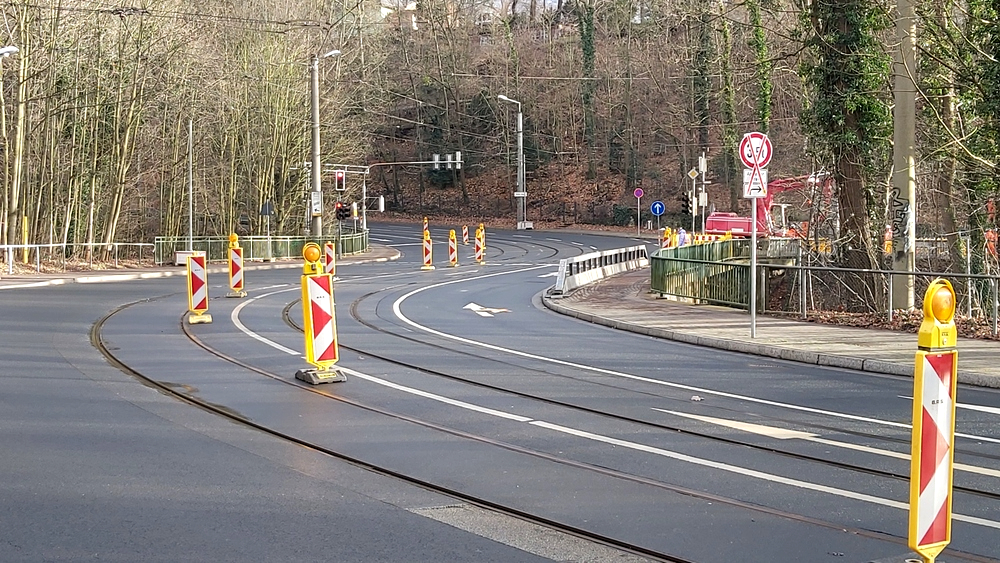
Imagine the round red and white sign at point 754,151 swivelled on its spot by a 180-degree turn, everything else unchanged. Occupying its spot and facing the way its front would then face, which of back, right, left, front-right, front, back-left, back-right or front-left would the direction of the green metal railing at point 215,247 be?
front-left

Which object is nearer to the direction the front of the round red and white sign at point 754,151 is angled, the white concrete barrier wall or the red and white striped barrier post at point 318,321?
the red and white striped barrier post

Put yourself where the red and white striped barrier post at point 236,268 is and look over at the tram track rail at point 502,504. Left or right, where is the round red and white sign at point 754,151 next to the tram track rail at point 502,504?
left

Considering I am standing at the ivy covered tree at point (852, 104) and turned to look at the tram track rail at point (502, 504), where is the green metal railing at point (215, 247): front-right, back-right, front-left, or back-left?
back-right

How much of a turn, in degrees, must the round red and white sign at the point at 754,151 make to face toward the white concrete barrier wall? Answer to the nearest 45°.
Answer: approximately 180°

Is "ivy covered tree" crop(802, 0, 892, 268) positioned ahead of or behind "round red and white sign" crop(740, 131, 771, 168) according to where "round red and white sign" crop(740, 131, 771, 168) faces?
behind

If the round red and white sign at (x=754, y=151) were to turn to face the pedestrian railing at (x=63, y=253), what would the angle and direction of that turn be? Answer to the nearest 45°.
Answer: approximately 135° to its right

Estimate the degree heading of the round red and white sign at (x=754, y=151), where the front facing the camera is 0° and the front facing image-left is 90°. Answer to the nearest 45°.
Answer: approximately 0°

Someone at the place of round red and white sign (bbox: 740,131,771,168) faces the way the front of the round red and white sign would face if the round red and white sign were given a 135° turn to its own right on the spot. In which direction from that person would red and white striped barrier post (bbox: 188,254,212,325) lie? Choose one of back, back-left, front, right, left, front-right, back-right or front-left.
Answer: front-left

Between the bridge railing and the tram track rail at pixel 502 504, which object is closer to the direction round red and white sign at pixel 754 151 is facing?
the tram track rail
